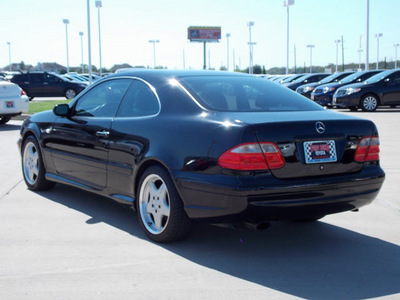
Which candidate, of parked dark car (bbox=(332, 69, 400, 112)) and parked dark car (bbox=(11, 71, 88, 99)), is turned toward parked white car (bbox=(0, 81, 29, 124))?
parked dark car (bbox=(332, 69, 400, 112))

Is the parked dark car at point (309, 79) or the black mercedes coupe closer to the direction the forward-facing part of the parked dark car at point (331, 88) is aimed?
the black mercedes coupe

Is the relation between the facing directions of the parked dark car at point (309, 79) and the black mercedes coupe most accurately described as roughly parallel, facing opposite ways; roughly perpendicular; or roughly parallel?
roughly perpendicular

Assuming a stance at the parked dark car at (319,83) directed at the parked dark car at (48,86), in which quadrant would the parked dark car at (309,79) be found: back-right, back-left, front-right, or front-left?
front-right

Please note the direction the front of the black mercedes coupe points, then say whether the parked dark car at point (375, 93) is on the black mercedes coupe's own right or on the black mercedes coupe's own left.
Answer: on the black mercedes coupe's own right

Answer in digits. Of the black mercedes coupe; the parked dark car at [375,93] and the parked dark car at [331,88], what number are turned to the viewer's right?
0

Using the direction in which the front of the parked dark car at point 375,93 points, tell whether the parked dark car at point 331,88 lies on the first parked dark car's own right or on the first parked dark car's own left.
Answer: on the first parked dark car's own right
